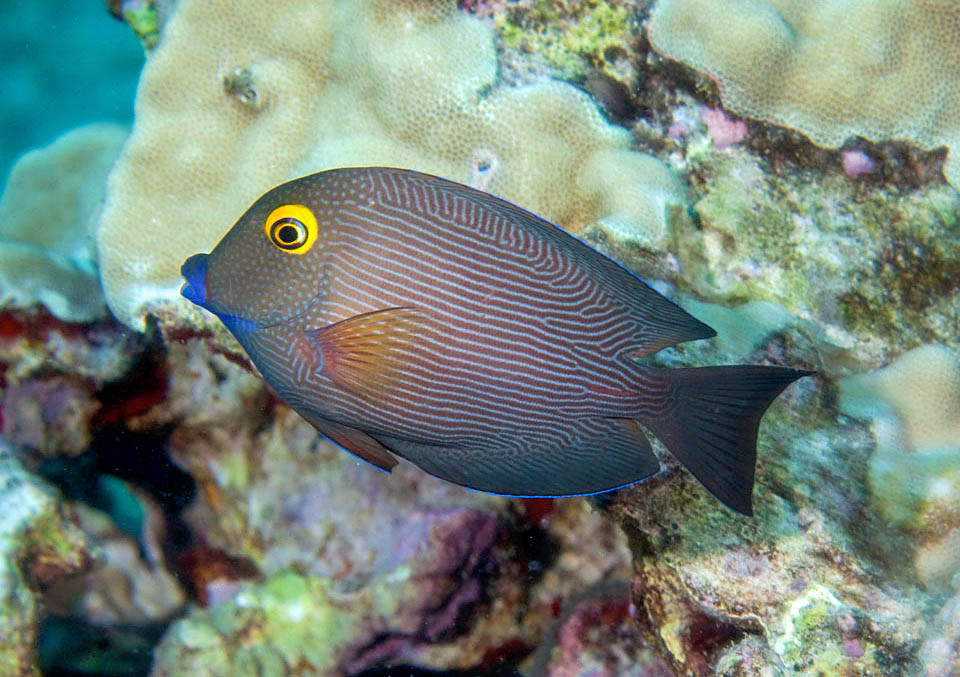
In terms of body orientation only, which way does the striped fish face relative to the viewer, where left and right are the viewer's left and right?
facing to the left of the viewer
